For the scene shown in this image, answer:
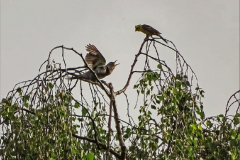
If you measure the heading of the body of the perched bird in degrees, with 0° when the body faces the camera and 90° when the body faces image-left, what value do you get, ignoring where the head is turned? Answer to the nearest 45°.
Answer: approximately 90°

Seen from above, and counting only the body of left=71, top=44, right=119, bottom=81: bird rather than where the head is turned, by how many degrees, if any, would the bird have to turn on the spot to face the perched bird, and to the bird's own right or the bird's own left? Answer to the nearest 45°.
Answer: approximately 45° to the bird's own left

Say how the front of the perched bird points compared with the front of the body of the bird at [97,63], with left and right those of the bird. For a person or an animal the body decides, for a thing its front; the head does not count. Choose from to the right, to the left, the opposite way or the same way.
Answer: the opposite way

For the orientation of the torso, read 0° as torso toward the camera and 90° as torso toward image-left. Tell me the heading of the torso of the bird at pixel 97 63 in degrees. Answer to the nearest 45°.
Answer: approximately 270°

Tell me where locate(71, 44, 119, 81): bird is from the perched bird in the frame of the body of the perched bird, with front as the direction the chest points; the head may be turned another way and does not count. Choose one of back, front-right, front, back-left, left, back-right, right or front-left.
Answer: front-left

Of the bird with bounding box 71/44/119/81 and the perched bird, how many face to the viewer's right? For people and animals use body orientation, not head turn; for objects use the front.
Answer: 1
